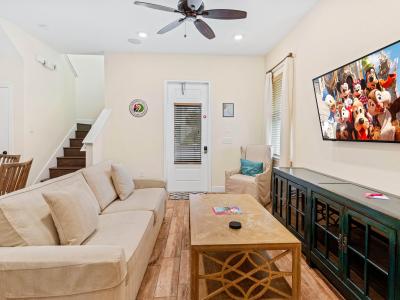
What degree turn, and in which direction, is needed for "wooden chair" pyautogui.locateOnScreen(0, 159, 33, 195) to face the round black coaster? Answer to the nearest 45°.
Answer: approximately 180°

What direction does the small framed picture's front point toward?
toward the camera

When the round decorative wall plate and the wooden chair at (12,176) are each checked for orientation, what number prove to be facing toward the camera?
1

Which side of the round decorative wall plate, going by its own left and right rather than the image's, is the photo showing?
front

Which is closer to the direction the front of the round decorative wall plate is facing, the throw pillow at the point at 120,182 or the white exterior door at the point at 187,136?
the throw pillow

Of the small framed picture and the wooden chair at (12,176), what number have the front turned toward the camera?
1

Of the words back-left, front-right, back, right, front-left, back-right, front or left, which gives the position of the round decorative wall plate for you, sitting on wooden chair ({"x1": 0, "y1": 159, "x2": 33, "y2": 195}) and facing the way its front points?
right

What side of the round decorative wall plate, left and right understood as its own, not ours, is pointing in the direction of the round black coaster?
front

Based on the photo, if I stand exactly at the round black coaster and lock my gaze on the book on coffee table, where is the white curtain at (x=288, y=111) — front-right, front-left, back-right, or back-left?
front-right

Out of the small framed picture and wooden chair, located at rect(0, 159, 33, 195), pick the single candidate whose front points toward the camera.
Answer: the small framed picture

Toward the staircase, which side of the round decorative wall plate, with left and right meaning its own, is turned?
right

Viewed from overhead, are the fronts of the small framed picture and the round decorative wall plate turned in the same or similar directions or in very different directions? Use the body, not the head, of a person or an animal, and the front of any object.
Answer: same or similar directions

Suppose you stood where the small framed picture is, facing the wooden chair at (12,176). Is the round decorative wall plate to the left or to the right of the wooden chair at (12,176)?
right

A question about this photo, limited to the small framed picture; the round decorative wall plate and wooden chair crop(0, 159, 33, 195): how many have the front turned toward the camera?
2

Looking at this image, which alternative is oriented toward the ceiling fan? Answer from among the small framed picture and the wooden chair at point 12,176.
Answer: the small framed picture
